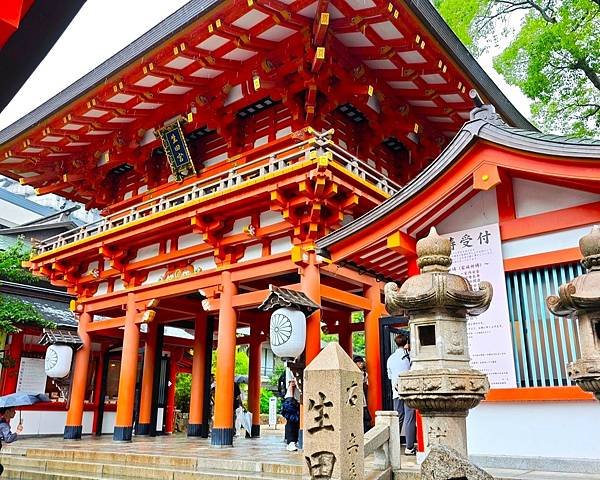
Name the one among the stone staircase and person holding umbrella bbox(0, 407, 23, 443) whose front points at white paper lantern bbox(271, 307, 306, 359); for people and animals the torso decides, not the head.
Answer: the person holding umbrella

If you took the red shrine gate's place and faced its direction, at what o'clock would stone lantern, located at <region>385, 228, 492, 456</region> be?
The stone lantern is roughly at 10 o'clock from the red shrine gate.

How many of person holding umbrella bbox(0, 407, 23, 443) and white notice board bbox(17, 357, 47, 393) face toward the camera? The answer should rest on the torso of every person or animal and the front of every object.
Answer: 1

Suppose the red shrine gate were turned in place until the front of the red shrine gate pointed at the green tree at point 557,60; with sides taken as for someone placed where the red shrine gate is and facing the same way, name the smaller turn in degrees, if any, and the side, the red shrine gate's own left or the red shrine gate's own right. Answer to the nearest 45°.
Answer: approximately 135° to the red shrine gate's own left

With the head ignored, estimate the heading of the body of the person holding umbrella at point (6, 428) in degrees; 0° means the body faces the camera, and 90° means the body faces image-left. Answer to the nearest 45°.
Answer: approximately 270°

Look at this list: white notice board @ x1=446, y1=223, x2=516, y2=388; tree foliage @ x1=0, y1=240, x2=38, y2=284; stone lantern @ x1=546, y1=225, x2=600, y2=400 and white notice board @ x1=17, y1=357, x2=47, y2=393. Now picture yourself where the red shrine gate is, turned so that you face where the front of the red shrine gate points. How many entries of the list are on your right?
2

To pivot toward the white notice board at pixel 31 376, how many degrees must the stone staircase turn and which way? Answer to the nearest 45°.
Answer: approximately 135° to its right

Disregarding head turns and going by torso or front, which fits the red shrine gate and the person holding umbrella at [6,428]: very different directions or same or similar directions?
very different directions

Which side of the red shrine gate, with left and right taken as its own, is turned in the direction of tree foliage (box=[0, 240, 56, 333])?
right
